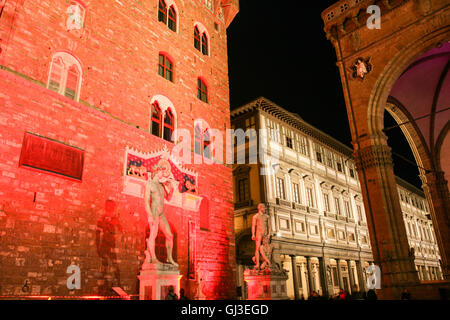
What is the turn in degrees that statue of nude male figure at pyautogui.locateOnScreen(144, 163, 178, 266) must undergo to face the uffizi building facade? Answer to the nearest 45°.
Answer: approximately 90° to its left

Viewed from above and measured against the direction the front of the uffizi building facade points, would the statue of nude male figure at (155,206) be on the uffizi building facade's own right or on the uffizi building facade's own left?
on the uffizi building facade's own right

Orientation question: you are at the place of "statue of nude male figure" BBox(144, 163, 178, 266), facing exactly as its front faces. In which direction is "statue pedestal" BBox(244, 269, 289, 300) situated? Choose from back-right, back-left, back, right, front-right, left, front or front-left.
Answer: left

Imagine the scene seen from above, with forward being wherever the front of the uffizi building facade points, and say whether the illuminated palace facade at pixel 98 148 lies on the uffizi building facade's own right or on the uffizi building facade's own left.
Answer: on the uffizi building facade's own right

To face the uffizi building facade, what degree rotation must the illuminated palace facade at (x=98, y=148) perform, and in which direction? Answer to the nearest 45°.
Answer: approximately 90° to its left

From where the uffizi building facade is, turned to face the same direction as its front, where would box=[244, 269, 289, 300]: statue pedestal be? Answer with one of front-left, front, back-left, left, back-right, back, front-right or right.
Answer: front-right

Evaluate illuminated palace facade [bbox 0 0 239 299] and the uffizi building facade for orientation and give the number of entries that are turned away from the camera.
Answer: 0

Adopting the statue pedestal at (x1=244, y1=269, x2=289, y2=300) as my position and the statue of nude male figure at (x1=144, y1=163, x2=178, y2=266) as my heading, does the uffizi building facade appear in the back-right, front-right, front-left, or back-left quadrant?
back-right

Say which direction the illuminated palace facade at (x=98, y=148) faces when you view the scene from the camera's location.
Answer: facing the viewer and to the right of the viewer
